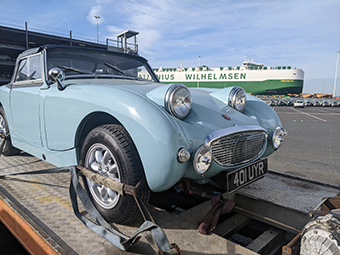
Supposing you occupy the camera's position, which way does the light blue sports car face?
facing the viewer and to the right of the viewer

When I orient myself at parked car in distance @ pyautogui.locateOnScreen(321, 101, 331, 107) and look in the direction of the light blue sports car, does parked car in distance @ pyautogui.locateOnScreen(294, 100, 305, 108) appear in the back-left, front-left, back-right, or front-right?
front-right

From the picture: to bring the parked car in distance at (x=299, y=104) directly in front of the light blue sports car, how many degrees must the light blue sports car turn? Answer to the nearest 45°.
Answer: approximately 90° to its left

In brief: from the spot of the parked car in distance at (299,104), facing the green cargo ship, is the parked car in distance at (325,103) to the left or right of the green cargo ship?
right

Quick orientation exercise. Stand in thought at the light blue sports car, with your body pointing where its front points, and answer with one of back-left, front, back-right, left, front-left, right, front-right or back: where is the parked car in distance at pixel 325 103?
left

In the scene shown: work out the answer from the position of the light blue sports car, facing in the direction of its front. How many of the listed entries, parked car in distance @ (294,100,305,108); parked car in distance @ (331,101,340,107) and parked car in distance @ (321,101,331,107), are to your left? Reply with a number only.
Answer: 3

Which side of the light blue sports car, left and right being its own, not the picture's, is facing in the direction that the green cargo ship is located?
left

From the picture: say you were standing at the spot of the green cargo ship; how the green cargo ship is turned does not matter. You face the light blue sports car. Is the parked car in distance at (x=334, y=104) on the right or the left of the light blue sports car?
left
